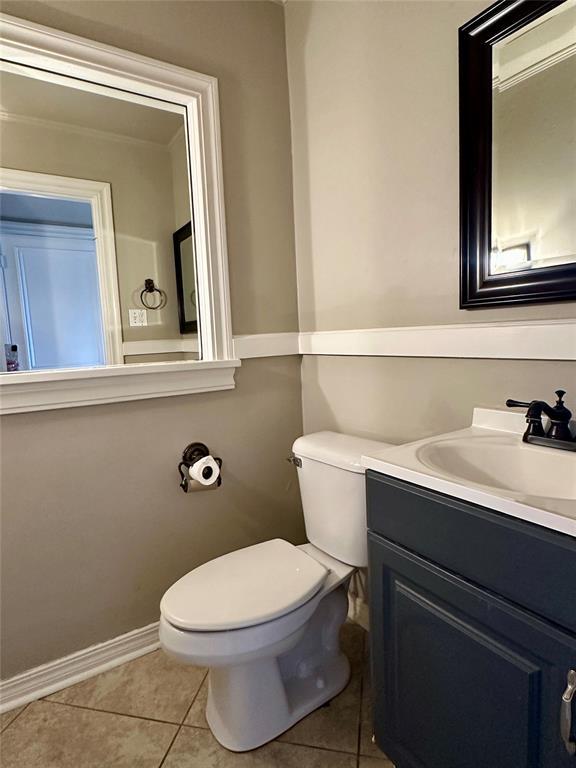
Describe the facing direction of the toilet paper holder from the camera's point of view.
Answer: facing the viewer and to the right of the viewer

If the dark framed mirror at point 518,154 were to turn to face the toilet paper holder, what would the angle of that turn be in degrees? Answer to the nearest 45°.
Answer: approximately 45° to its right

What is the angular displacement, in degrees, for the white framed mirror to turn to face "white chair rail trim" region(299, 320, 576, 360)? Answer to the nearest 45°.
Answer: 0° — it already faces it

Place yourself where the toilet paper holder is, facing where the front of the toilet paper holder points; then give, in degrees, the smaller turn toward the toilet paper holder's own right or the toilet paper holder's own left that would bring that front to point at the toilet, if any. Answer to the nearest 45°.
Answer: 0° — it already faces it

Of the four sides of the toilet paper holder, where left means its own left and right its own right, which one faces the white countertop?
front

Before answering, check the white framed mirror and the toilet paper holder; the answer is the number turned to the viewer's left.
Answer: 0

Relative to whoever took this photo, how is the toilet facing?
facing the viewer and to the left of the viewer

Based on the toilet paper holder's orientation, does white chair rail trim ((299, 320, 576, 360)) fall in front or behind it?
in front

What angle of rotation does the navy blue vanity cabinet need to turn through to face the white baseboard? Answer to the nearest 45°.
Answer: approximately 45° to its right

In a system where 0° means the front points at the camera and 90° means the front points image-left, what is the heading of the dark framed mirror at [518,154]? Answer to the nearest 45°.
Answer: approximately 45°
